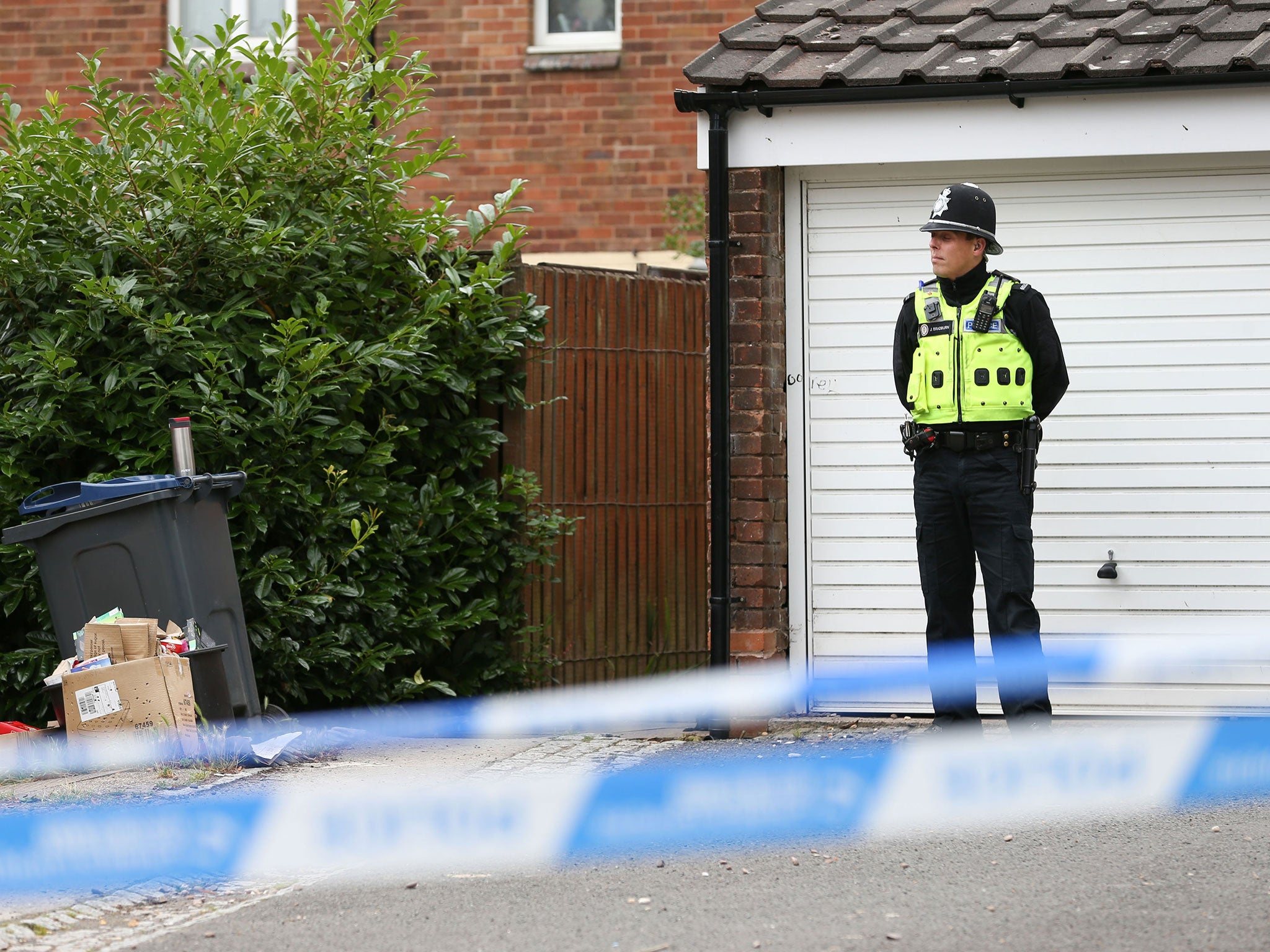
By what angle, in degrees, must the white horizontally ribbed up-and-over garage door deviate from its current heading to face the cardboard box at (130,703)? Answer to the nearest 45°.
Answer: approximately 45° to its right

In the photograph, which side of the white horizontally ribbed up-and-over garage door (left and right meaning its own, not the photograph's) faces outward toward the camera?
front

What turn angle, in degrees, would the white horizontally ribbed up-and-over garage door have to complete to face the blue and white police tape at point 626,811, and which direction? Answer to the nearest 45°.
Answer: approximately 45° to its right

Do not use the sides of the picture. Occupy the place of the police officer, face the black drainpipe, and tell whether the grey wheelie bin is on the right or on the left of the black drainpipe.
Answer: left

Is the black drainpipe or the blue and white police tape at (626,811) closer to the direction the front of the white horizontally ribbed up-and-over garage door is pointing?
the blue and white police tape

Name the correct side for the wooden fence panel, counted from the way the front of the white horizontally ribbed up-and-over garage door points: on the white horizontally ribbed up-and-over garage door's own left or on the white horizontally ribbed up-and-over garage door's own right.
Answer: on the white horizontally ribbed up-and-over garage door's own right

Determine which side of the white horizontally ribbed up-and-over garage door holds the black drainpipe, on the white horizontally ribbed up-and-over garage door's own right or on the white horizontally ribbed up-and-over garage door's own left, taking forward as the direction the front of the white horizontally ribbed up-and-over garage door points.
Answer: on the white horizontally ribbed up-and-over garage door's own right

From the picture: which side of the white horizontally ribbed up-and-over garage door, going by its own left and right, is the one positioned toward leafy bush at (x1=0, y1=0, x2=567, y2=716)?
right

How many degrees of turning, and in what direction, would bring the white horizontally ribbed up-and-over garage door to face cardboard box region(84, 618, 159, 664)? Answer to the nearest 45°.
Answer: approximately 45° to its right

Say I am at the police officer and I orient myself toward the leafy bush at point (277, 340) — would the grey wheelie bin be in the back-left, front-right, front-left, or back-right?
front-left

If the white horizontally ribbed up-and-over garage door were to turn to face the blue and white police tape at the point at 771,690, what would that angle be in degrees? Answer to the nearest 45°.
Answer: approximately 90° to its right
